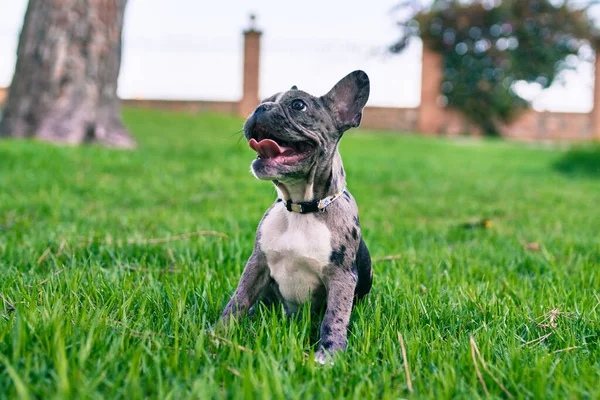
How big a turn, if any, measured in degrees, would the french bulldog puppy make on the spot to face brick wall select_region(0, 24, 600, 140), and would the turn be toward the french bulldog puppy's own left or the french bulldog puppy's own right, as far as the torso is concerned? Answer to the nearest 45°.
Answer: approximately 135° to the french bulldog puppy's own right

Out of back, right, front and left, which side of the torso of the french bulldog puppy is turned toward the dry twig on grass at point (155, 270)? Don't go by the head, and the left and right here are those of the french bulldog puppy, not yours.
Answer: right

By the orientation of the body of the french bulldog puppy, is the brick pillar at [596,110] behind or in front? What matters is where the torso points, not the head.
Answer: behind

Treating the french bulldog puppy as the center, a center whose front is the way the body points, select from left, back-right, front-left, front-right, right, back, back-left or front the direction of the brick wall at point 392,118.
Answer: back-right

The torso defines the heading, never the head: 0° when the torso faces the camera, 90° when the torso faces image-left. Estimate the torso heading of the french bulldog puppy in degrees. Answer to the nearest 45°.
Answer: approximately 45°
